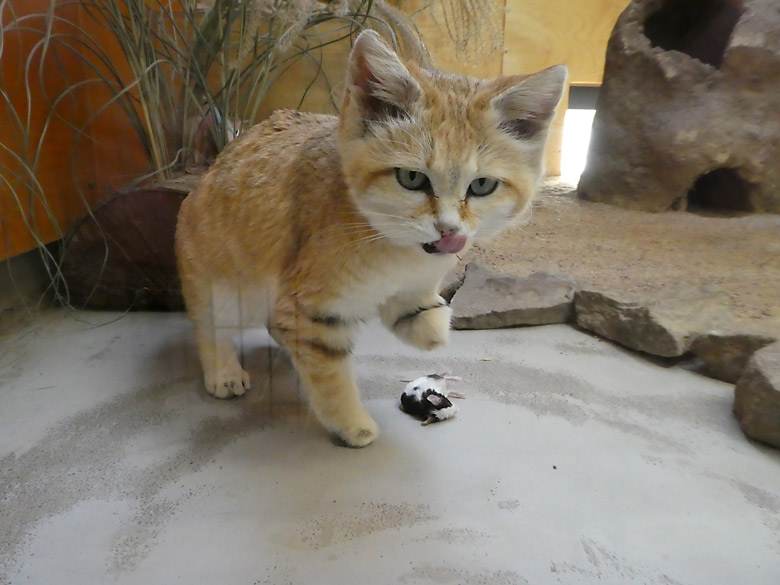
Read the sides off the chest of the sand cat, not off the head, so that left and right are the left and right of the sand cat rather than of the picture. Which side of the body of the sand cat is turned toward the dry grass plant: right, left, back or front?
back

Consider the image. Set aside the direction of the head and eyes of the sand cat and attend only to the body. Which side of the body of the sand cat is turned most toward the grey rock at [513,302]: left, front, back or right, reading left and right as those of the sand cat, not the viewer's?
left

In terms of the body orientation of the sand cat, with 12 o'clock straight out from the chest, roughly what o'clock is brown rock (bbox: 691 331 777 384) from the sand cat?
The brown rock is roughly at 10 o'clock from the sand cat.

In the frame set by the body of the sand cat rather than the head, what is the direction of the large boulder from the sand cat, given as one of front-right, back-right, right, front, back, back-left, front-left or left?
left

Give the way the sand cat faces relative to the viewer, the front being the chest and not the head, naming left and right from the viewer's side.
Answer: facing the viewer and to the right of the viewer

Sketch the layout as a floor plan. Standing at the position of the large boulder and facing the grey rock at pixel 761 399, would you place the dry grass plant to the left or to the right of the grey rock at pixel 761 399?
right

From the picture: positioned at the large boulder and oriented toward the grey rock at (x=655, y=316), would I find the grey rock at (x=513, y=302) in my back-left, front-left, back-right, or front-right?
front-right

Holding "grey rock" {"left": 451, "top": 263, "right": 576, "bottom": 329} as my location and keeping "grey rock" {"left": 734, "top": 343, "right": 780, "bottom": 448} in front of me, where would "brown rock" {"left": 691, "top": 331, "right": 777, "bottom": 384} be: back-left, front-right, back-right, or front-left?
front-left

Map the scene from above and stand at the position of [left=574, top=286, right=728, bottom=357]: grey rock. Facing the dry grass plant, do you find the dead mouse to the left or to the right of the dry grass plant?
left

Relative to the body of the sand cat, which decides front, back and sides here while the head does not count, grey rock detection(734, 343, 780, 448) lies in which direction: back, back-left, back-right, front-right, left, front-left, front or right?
front-left

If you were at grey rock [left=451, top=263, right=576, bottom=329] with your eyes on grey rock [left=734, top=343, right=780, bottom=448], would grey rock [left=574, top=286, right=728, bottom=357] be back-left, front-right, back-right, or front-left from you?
front-left

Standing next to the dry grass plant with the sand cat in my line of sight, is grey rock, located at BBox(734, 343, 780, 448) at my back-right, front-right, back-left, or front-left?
front-left
